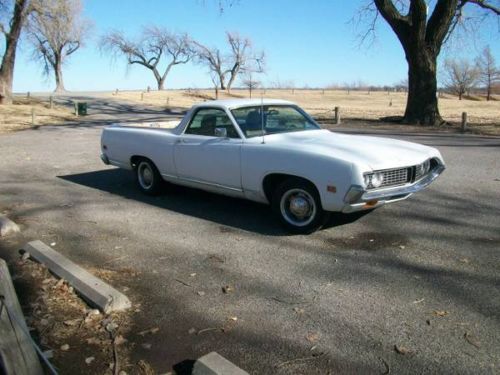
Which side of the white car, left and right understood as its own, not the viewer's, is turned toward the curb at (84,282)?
right

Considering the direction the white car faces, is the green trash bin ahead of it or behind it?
behind

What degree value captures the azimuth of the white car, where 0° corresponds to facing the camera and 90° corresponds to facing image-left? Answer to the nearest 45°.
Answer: approximately 315°

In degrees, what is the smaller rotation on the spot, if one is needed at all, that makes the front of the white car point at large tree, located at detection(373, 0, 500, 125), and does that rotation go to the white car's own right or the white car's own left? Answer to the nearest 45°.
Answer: approximately 135° to the white car's own left
